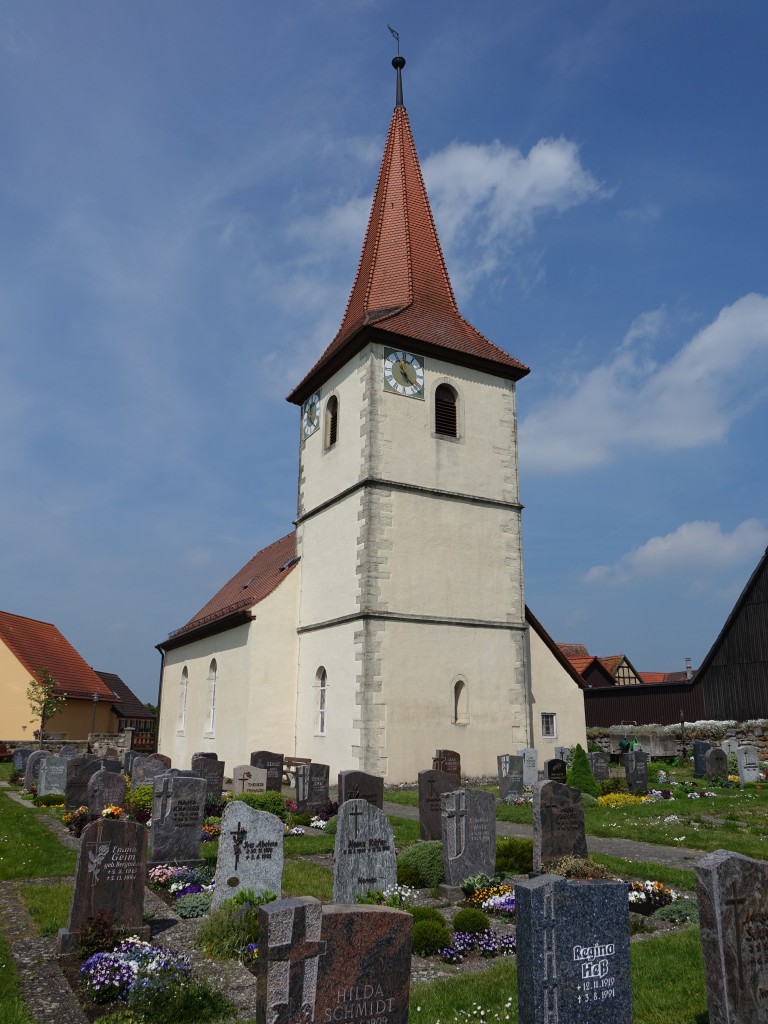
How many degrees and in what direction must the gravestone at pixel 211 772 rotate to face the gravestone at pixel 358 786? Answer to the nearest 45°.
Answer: approximately 45° to its left

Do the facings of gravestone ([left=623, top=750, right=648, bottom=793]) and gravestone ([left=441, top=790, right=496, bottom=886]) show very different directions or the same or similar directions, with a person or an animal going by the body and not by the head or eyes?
same or similar directions

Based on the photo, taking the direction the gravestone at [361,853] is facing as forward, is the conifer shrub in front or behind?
behind

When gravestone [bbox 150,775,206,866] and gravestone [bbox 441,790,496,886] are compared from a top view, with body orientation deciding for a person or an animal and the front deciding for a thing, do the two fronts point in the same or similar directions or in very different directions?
same or similar directions

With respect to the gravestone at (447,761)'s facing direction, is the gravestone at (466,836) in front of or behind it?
in front

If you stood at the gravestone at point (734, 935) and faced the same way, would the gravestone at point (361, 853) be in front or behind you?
behind

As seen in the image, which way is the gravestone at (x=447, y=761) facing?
toward the camera

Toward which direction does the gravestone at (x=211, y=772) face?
toward the camera

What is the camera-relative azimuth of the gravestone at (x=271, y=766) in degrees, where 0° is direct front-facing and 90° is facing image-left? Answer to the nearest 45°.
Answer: approximately 0°

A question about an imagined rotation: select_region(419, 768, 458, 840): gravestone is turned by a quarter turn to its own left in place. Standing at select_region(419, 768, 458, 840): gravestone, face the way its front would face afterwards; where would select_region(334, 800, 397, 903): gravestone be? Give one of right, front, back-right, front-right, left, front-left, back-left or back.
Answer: right

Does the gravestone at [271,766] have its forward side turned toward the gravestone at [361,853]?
yes

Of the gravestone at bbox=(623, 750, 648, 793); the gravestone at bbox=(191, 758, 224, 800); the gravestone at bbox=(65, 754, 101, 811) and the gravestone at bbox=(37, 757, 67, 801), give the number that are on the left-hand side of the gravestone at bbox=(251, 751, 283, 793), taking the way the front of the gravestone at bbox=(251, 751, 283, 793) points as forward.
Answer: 1

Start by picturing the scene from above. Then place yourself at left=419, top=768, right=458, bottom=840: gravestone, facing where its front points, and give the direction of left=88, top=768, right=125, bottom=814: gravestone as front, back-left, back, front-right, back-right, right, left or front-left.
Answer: right

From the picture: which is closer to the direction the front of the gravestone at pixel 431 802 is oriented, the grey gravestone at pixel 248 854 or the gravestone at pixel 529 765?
the grey gravestone

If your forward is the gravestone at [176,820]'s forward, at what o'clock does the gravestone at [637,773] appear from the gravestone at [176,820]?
the gravestone at [637,773] is roughly at 8 o'clock from the gravestone at [176,820].

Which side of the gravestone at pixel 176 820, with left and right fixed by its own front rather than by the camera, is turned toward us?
front

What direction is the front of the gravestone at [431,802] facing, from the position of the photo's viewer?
facing the viewer
